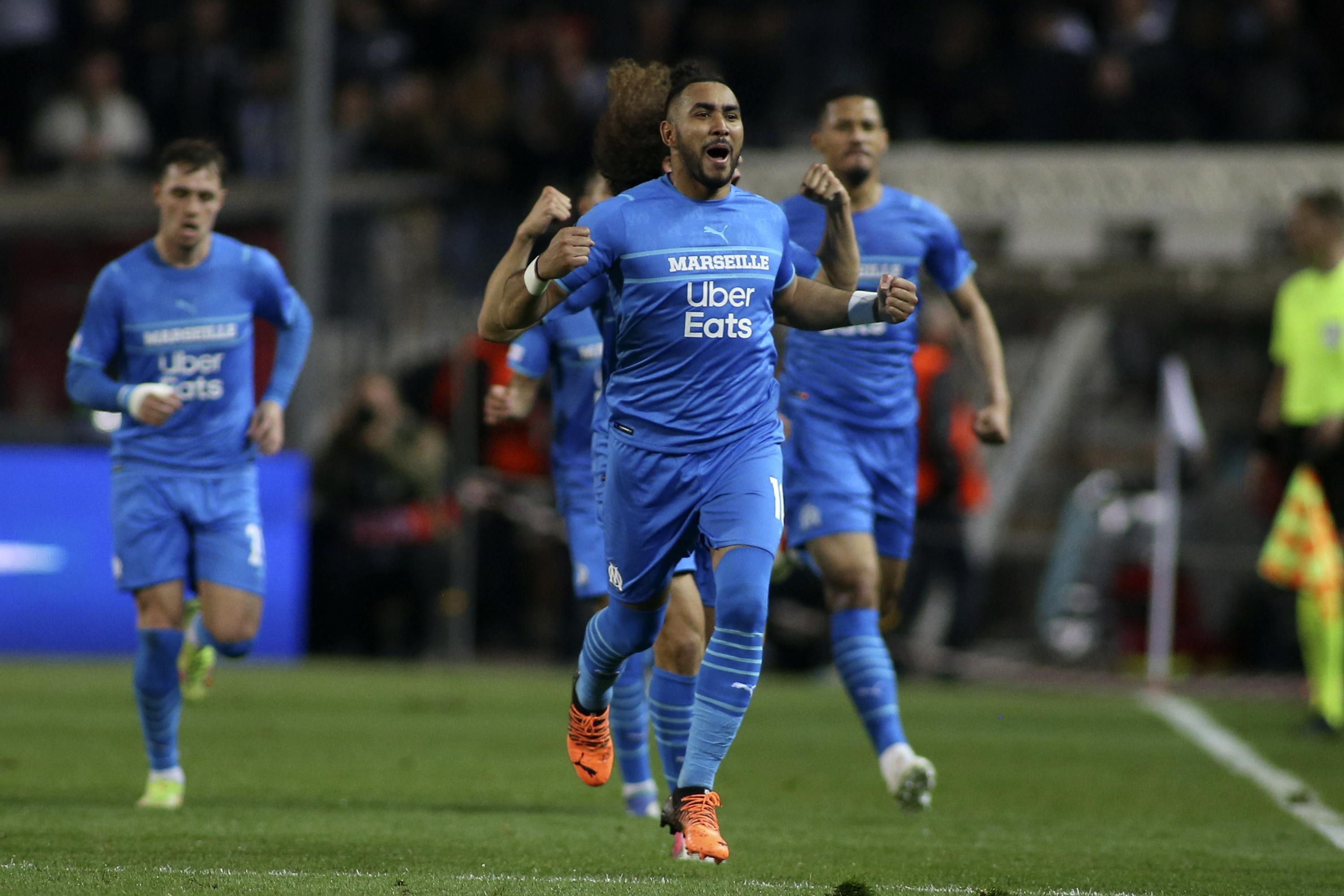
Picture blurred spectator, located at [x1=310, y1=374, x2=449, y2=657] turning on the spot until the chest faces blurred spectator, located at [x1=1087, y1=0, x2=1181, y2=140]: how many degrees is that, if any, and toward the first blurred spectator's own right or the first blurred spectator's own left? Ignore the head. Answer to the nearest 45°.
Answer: approximately 90° to the first blurred spectator's own left

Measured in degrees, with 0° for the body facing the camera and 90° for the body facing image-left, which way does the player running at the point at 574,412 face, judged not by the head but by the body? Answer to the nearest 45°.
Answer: approximately 0°

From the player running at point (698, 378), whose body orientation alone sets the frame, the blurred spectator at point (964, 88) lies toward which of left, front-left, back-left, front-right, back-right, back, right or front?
back

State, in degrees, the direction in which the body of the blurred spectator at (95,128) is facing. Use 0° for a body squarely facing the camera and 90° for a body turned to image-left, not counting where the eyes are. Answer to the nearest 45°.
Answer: approximately 0°

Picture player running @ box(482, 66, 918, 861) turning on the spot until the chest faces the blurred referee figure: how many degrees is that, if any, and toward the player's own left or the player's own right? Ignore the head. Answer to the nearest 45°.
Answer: approximately 135° to the player's own left

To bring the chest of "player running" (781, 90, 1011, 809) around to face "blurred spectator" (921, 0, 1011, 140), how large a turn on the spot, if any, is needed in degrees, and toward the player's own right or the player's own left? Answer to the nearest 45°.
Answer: approximately 180°
